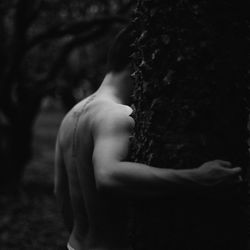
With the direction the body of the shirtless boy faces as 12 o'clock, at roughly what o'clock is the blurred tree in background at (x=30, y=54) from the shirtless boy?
The blurred tree in background is roughly at 10 o'clock from the shirtless boy.

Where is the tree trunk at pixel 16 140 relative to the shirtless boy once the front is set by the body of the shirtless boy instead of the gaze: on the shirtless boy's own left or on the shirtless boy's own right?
on the shirtless boy's own left

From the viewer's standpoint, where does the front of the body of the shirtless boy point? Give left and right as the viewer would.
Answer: facing away from the viewer and to the right of the viewer
